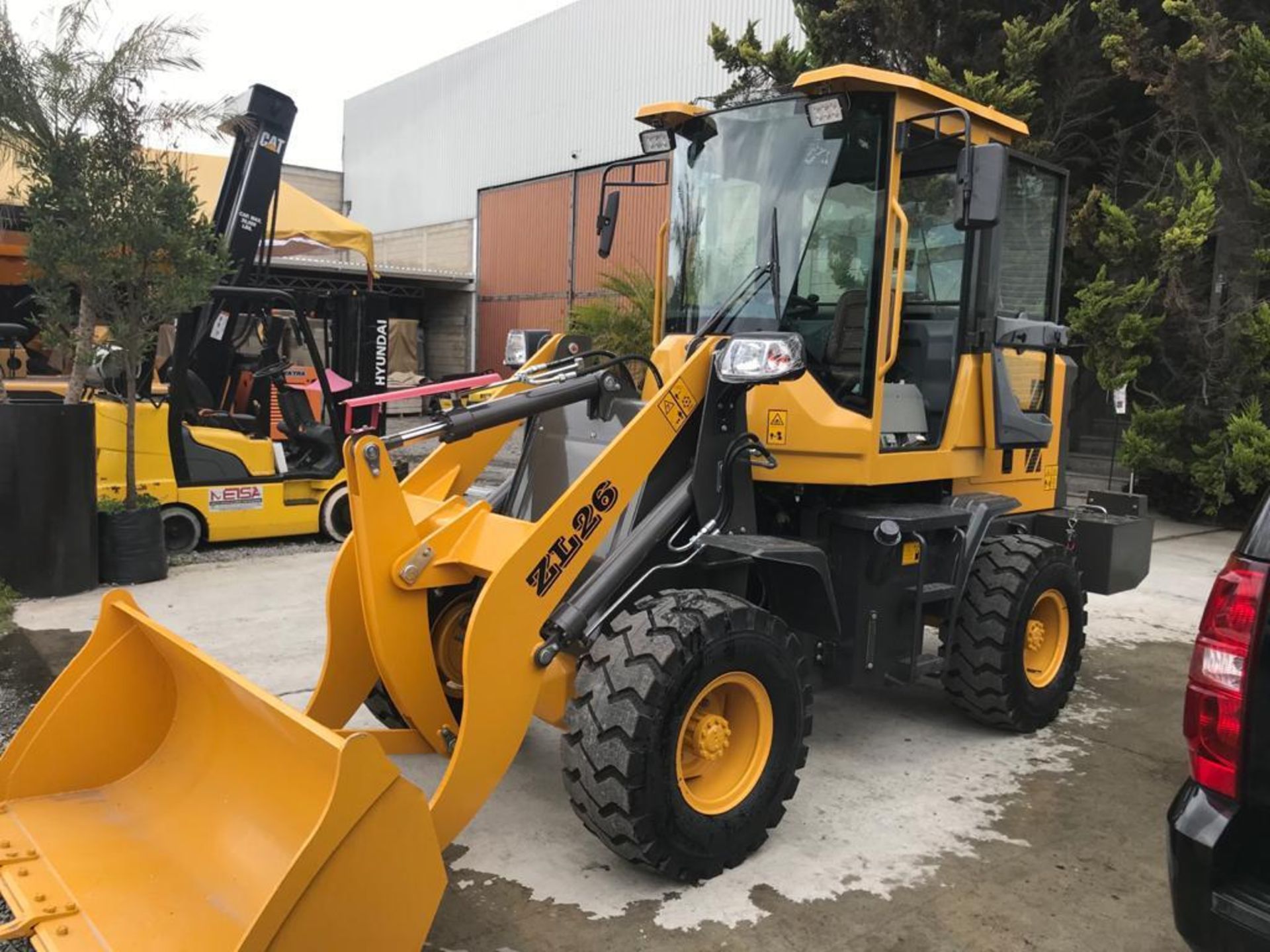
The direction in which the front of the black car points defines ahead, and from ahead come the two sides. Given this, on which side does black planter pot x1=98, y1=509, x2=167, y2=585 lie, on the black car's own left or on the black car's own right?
on the black car's own left

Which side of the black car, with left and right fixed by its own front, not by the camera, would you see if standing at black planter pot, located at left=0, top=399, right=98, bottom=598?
left

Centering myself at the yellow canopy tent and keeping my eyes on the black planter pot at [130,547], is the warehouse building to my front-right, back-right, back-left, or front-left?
back-left

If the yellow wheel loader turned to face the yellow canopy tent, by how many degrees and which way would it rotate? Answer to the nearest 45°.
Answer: approximately 135° to its right

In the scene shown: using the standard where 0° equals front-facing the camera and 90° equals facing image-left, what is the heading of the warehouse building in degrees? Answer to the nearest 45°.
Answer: approximately 45°

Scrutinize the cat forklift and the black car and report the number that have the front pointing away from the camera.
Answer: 1

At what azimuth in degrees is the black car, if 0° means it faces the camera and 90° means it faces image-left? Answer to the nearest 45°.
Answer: approximately 180°
